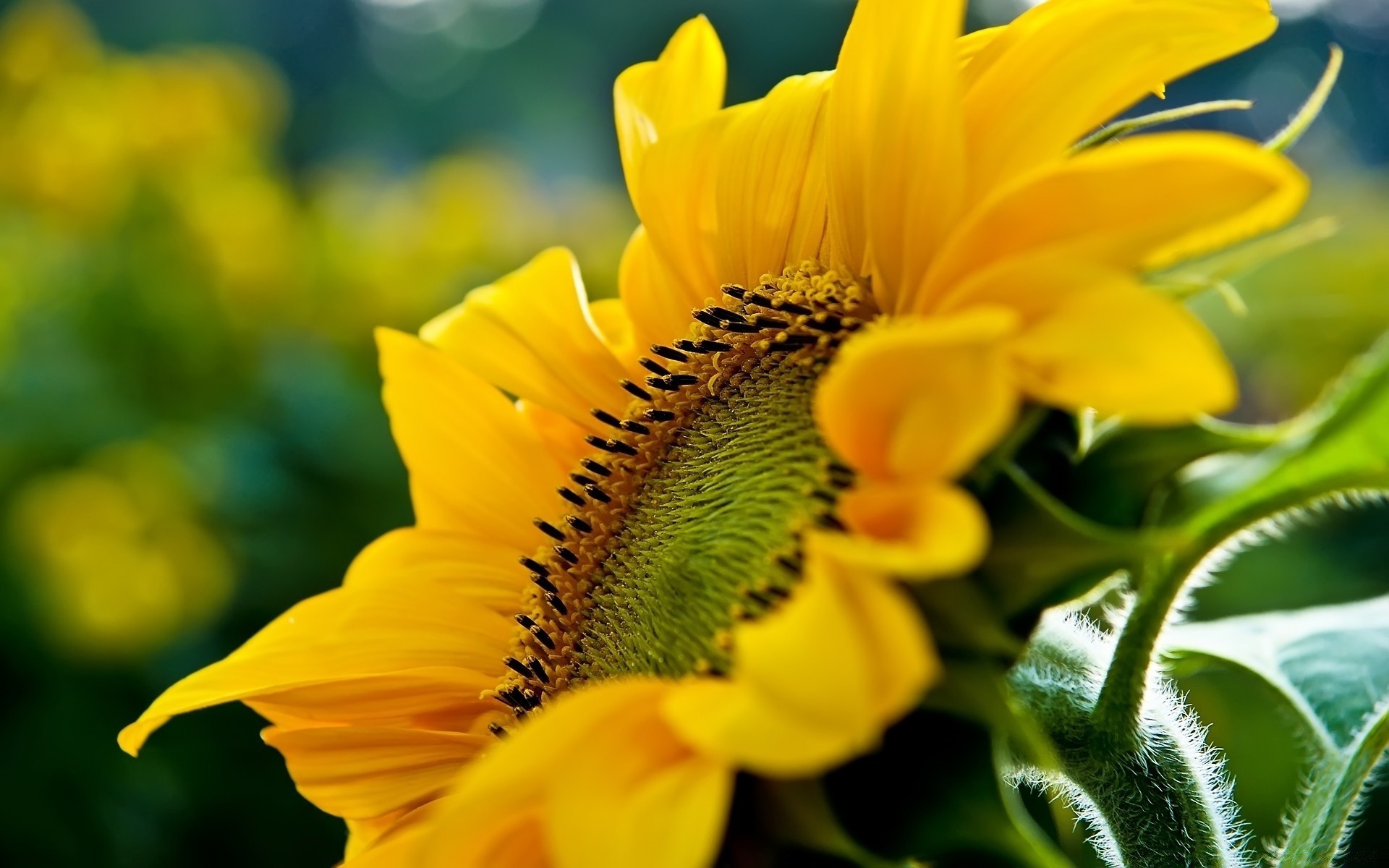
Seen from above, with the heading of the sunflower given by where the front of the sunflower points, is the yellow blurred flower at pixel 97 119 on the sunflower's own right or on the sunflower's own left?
on the sunflower's own right

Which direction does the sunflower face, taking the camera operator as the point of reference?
facing the viewer and to the left of the viewer

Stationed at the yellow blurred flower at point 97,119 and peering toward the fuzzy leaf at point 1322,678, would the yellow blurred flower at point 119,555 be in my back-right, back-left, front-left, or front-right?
front-right

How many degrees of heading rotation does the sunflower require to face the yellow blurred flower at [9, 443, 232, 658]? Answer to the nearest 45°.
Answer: approximately 90° to its right
